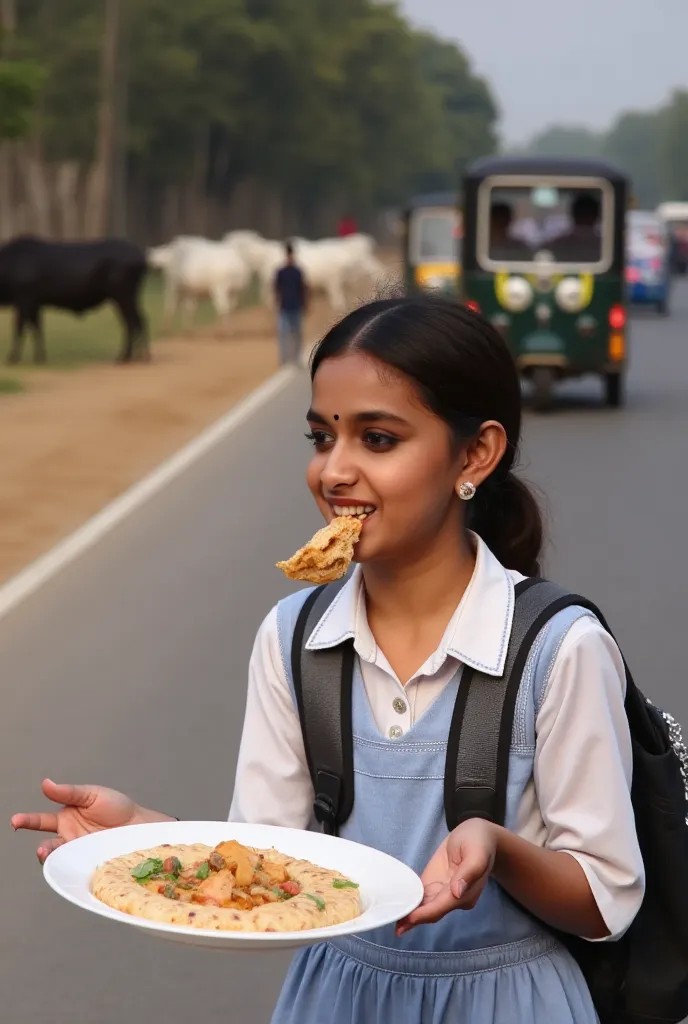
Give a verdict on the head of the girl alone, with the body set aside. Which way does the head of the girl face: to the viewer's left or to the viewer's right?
to the viewer's left

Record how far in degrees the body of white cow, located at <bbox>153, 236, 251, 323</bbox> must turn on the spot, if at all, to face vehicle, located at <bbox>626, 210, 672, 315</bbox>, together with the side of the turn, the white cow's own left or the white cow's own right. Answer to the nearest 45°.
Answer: approximately 180°

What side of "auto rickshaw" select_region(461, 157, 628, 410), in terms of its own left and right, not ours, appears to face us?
front

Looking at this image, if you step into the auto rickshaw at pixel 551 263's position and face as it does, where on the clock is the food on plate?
The food on plate is roughly at 12 o'clock from the auto rickshaw.

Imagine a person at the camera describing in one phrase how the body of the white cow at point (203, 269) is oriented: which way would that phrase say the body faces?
to the viewer's left

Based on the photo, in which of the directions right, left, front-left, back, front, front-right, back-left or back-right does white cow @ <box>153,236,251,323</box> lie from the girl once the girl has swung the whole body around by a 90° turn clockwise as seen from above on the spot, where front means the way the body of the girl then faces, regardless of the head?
front-right

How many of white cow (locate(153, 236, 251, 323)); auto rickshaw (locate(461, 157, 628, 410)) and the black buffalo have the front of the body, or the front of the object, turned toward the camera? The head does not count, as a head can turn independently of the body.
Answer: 1

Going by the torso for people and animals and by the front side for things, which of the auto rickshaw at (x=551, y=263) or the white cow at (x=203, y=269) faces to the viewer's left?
the white cow

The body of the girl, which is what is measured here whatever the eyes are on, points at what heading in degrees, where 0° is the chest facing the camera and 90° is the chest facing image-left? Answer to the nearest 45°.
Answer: approximately 45°

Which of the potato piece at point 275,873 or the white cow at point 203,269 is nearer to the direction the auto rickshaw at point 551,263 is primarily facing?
the potato piece

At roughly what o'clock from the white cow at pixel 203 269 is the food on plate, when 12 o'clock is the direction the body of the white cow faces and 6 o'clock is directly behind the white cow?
The food on plate is roughly at 9 o'clock from the white cow.
